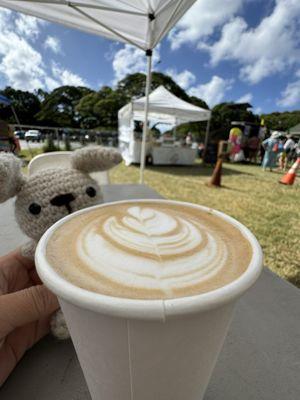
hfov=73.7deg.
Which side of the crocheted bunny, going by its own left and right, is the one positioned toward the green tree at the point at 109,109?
back

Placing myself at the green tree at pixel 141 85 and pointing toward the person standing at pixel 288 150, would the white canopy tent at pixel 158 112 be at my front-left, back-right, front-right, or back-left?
front-right

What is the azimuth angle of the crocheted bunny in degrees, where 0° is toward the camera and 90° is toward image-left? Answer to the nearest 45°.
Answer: approximately 0°

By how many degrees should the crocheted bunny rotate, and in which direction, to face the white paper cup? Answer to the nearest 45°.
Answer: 0° — it already faces it

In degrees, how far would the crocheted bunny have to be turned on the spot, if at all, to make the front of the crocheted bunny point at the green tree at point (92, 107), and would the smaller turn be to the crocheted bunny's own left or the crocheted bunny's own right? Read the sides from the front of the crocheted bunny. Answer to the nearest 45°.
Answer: approximately 180°

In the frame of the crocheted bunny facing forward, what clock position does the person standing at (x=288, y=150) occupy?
The person standing is roughly at 8 o'clock from the crocheted bunny.

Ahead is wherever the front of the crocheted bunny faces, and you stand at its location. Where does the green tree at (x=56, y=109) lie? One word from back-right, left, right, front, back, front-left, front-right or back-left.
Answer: back

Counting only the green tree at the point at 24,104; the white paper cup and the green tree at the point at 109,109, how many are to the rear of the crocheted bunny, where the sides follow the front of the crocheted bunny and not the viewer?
2

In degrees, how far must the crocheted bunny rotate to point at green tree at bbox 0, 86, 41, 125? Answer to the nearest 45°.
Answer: approximately 180°
